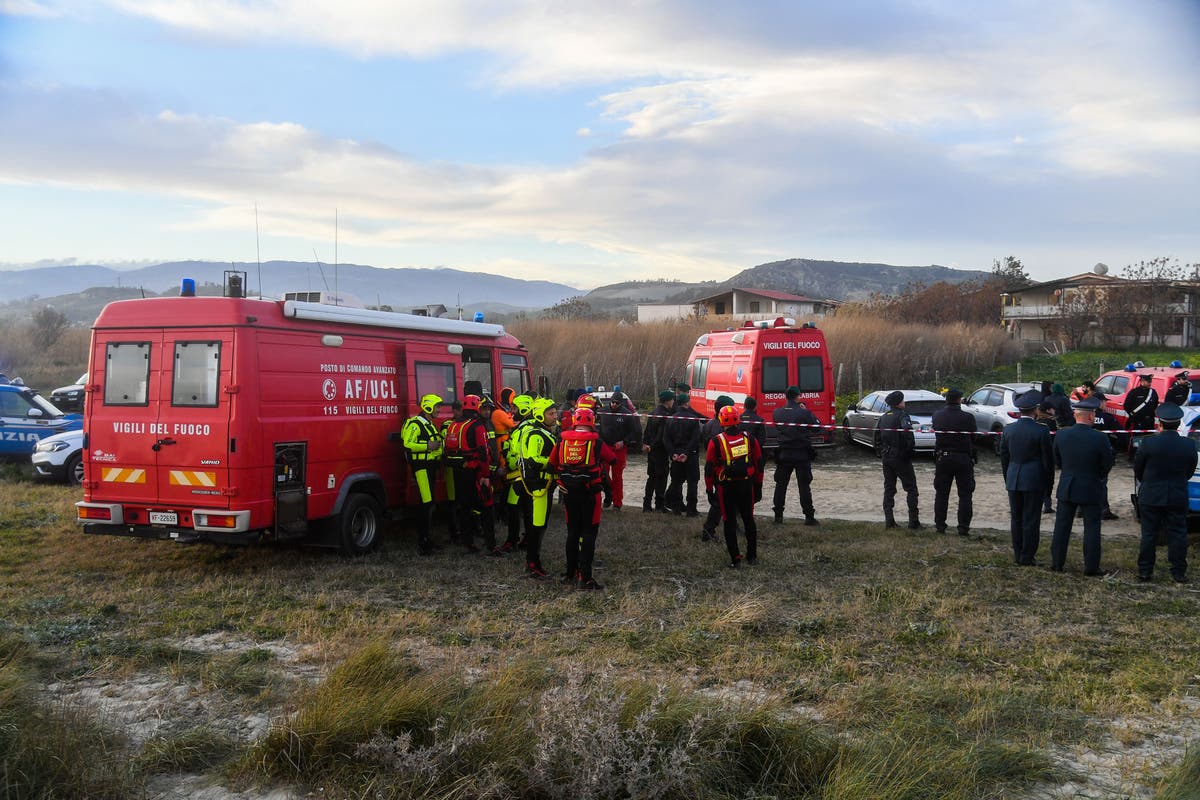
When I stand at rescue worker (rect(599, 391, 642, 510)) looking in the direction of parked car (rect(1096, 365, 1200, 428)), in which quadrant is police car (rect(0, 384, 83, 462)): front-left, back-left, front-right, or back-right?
back-left

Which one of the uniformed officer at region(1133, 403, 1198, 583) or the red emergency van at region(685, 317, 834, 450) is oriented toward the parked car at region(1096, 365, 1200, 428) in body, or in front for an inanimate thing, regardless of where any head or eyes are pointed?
the uniformed officer

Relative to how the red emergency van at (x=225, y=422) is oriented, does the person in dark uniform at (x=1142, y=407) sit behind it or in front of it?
in front

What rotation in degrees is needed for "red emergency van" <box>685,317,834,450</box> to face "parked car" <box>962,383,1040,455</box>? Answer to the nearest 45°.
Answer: approximately 90° to its right

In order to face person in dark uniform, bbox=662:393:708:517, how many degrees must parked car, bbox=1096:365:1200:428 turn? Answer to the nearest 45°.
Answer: approximately 45° to its left

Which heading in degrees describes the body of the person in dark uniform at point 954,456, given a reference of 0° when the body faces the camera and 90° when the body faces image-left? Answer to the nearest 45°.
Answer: approximately 180°

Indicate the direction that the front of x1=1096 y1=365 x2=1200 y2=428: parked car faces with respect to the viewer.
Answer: facing to the left of the viewer

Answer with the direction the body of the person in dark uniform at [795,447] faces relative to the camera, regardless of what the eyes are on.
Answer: away from the camera

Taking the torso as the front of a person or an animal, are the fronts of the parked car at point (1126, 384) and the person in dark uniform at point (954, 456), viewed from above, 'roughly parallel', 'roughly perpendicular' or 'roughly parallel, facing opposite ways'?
roughly perpendicular

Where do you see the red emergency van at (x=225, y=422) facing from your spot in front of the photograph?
facing away from the viewer and to the right of the viewer

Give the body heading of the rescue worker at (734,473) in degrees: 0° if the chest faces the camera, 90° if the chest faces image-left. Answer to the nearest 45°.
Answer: approximately 180°

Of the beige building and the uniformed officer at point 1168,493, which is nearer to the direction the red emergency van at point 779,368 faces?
the beige building

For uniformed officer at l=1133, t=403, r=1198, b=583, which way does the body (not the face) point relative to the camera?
away from the camera

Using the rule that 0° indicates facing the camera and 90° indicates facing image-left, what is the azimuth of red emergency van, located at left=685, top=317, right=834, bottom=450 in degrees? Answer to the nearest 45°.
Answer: approximately 135°

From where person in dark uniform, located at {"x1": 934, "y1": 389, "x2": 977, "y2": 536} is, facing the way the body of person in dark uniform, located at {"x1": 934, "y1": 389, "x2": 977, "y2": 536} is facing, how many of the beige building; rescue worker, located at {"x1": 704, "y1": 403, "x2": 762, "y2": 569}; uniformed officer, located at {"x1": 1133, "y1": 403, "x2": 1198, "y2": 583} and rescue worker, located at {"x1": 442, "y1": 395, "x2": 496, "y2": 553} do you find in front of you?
1
